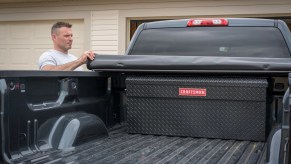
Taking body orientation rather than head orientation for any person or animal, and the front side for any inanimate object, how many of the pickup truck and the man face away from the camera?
1

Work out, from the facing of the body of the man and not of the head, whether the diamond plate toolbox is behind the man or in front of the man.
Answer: in front

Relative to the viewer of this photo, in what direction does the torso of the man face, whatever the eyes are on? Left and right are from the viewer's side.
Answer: facing the viewer and to the right of the viewer

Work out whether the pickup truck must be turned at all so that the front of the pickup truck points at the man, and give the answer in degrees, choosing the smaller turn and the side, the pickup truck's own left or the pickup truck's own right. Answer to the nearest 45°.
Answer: approximately 45° to the pickup truck's own left

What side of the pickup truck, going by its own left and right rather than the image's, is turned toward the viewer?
back

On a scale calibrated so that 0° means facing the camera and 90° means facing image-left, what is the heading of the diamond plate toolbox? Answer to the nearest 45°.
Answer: approximately 0°

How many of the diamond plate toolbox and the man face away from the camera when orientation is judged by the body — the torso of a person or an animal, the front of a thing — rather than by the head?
0

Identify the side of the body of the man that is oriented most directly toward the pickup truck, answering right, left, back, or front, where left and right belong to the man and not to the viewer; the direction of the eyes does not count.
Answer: front

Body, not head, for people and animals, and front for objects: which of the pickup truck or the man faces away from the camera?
the pickup truck
